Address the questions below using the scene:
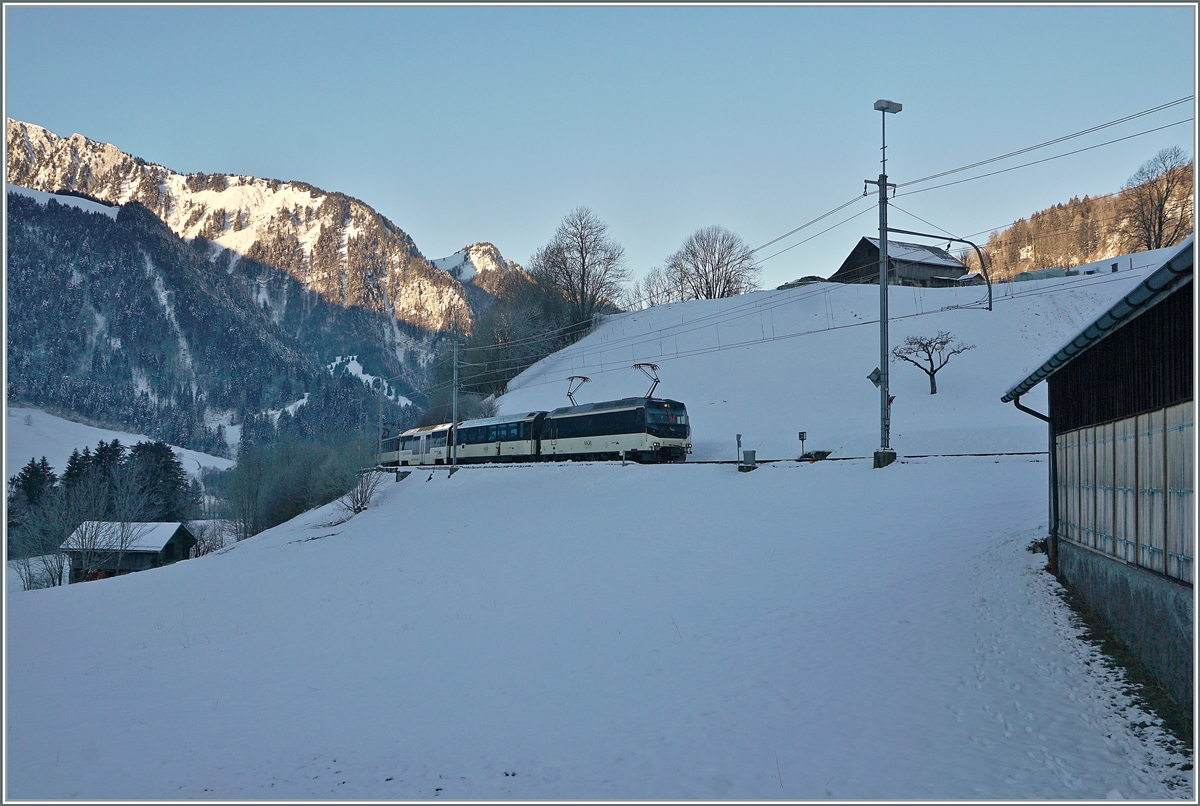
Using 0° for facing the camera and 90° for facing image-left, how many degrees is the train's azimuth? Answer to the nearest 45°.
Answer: approximately 315°

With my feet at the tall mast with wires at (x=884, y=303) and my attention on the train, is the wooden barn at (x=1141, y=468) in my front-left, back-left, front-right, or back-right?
back-left

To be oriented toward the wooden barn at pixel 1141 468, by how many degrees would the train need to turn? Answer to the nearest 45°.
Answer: approximately 45° to its right

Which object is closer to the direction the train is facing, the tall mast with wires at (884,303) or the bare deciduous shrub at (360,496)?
the tall mast with wires

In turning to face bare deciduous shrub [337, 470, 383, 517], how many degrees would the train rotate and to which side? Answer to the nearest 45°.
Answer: approximately 180°
